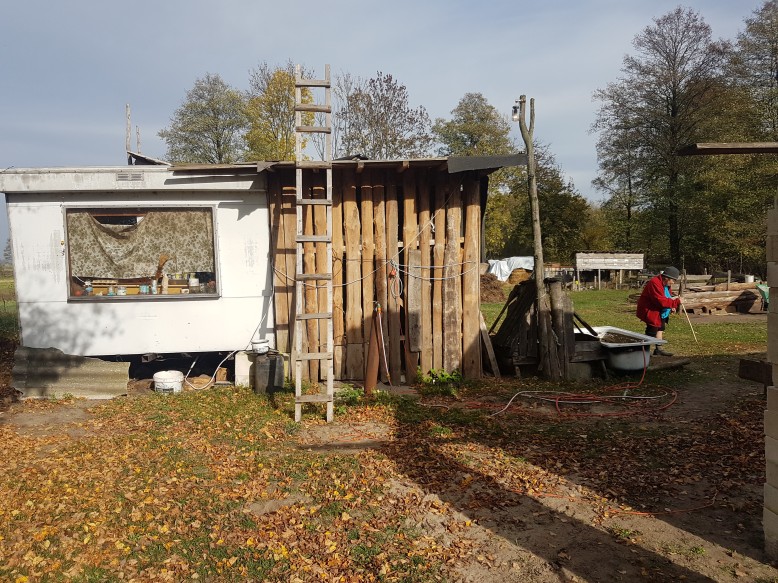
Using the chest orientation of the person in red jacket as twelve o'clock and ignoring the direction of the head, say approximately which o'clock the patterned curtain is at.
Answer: The patterned curtain is roughly at 5 o'clock from the person in red jacket.

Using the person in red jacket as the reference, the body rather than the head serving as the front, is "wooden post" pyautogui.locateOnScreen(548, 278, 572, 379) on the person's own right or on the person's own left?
on the person's own right

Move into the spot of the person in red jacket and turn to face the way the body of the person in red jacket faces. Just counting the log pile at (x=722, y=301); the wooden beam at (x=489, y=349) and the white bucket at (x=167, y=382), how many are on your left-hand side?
1

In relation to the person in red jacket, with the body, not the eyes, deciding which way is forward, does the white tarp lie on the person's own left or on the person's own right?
on the person's own left

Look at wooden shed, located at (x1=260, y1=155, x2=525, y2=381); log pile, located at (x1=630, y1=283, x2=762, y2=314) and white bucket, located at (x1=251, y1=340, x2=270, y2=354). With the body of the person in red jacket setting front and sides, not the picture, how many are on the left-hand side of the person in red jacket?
1

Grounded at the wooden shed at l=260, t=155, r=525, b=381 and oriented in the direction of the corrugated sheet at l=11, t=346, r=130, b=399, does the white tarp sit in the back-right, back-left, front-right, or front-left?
back-right

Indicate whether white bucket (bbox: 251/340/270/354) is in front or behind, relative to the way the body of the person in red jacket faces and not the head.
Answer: behind

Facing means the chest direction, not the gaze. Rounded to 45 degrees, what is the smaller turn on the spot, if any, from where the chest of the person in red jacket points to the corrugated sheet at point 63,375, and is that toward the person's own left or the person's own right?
approximately 135° to the person's own right

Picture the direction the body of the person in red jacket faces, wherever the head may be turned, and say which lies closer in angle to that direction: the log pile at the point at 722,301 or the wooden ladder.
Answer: the log pile

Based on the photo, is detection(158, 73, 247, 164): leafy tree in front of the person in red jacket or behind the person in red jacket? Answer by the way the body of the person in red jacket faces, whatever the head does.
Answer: behind

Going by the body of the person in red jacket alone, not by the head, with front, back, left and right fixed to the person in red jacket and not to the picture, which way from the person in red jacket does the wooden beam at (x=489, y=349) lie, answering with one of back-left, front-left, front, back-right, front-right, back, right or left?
back-right

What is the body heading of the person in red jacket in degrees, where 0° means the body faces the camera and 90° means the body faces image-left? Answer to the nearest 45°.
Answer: approximately 270°
